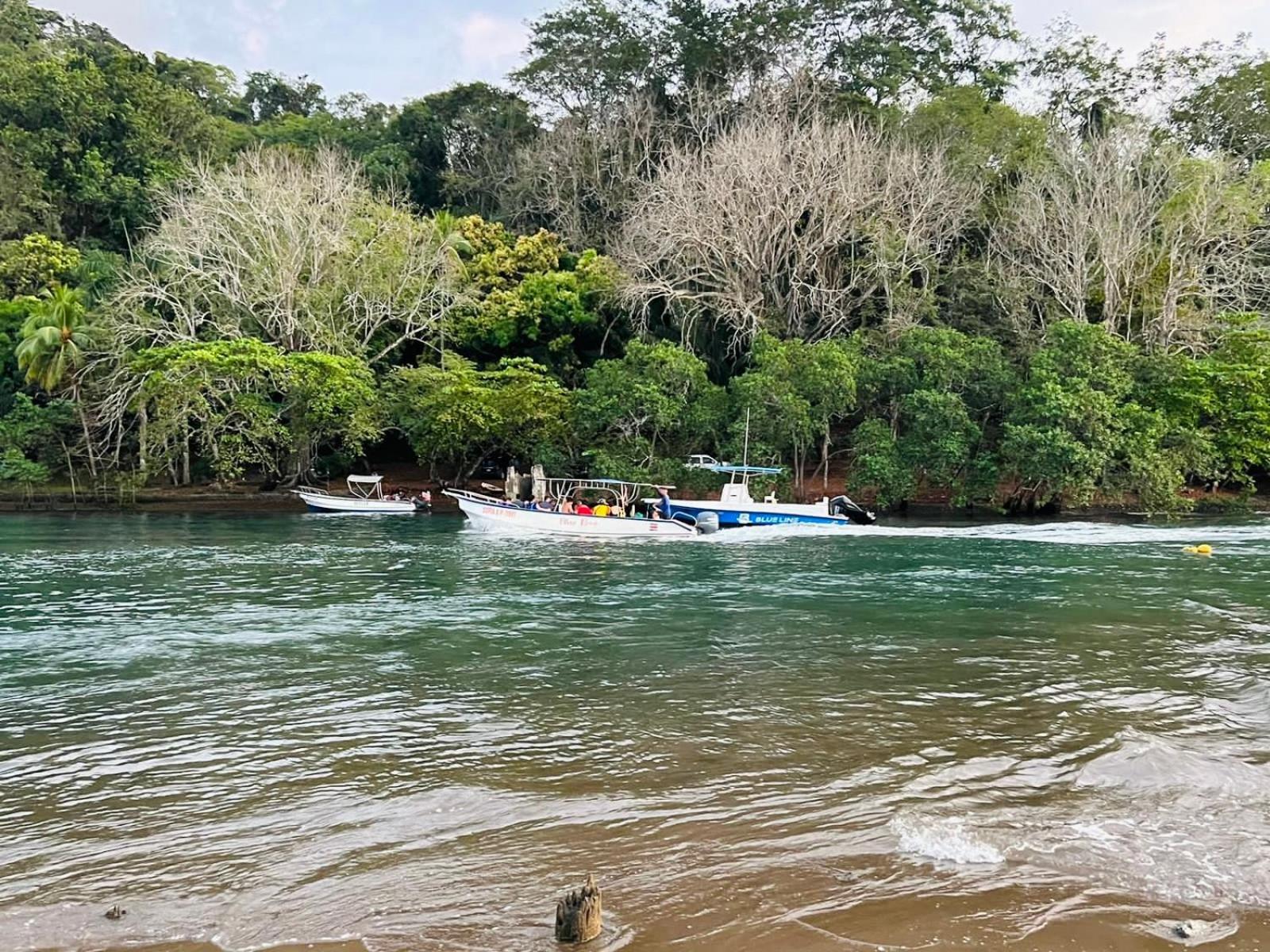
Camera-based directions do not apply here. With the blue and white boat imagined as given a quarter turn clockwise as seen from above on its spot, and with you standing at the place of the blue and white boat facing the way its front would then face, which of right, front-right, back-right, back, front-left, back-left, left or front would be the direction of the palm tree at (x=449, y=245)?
front-left

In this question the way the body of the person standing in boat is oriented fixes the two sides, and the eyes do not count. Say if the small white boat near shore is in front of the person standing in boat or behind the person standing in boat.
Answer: in front

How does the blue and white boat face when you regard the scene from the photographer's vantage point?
facing to the left of the viewer

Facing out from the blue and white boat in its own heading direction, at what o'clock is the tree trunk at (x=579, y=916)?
The tree trunk is roughly at 9 o'clock from the blue and white boat.

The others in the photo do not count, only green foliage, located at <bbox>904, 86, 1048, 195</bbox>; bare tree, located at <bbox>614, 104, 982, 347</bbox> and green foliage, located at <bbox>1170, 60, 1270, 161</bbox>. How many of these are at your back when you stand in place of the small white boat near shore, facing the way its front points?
3

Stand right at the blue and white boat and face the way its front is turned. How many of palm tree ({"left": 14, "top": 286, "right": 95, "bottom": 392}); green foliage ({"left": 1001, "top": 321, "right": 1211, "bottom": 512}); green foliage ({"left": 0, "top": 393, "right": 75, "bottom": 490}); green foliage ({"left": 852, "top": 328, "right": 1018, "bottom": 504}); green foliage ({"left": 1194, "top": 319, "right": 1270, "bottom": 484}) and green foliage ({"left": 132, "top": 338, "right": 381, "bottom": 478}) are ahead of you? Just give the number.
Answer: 3

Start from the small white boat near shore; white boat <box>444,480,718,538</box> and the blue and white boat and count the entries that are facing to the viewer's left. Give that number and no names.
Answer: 3

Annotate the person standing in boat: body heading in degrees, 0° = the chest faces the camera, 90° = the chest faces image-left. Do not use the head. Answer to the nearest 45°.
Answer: approximately 90°

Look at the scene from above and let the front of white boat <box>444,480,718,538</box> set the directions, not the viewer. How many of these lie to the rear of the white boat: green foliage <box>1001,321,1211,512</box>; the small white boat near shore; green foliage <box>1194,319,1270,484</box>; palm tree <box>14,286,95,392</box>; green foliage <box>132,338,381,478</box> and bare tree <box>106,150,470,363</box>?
2

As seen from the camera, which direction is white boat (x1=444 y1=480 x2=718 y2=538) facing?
to the viewer's left

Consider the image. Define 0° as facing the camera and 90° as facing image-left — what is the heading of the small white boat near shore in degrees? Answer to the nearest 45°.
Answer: approximately 90°
